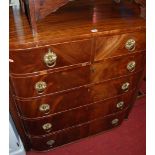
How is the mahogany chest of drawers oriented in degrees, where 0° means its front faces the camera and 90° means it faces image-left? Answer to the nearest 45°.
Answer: approximately 315°
